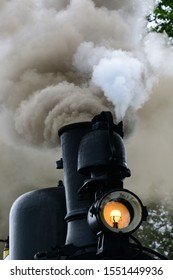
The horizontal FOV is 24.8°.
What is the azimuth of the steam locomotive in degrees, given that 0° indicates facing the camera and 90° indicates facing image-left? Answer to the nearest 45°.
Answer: approximately 315°
